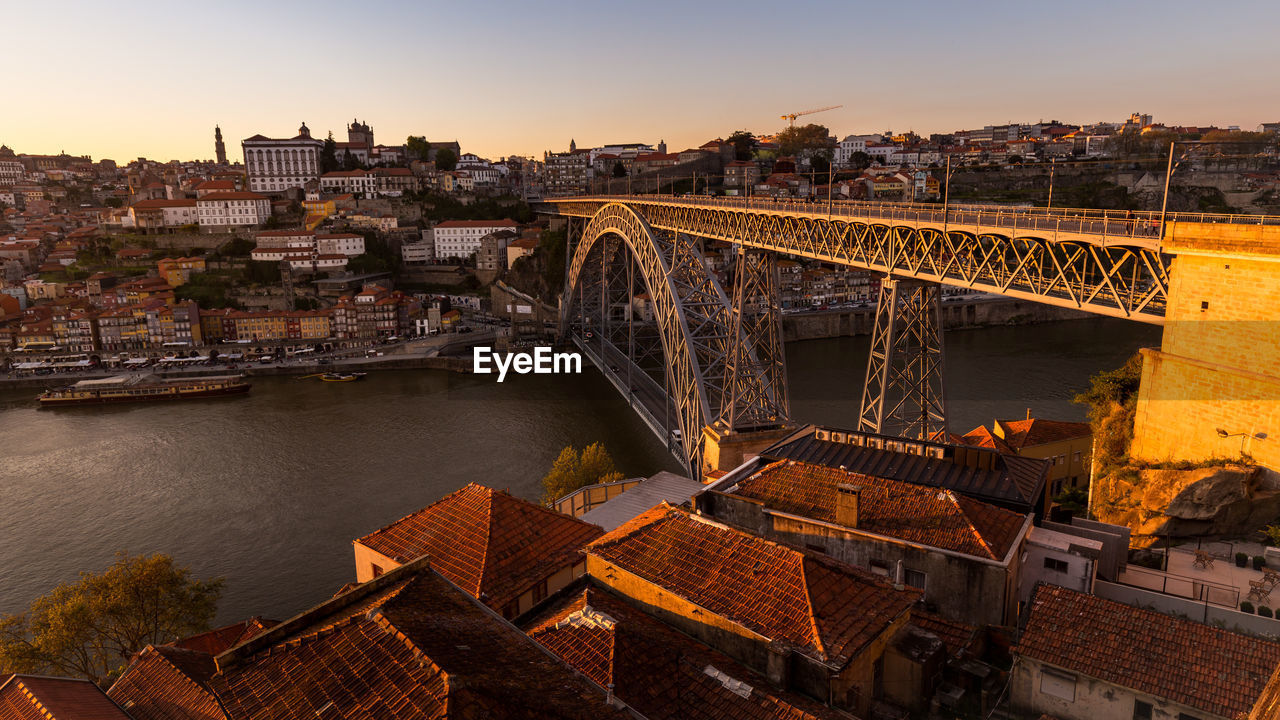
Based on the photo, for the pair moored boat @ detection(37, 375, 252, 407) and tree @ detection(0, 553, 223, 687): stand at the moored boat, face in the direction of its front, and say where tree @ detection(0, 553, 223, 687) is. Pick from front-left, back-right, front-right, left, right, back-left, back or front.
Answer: left

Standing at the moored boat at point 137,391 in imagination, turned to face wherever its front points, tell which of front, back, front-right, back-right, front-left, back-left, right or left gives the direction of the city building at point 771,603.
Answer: left

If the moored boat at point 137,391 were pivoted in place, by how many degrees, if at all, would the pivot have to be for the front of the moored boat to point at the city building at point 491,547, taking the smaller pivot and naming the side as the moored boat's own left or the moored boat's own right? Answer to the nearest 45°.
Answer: approximately 90° to the moored boat's own left
